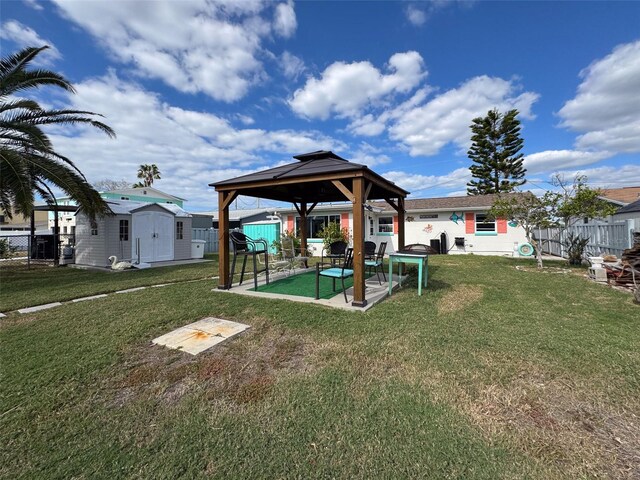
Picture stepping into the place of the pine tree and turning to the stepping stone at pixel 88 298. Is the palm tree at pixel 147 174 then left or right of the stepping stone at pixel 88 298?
right

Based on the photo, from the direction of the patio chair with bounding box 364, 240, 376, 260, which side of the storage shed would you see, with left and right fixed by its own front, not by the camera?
front

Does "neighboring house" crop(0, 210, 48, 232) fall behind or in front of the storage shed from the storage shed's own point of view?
behind

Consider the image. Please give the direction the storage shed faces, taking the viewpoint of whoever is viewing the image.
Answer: facing the viewer and to the right of the viewer

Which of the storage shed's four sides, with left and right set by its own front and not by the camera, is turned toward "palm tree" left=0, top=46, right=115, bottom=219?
right

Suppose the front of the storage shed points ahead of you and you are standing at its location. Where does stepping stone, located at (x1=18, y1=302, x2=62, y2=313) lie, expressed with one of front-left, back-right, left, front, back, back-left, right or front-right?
front-right

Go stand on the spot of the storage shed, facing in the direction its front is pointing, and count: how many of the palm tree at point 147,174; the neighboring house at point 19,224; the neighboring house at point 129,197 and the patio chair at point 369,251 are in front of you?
1

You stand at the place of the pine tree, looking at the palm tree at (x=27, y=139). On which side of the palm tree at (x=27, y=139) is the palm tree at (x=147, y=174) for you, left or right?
right

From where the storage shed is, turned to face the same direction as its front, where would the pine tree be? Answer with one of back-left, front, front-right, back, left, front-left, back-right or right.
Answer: front-left
